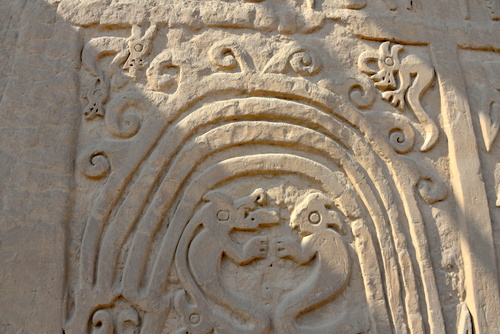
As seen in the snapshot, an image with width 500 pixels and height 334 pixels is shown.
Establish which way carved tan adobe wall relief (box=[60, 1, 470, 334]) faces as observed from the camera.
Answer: facing the viewer
